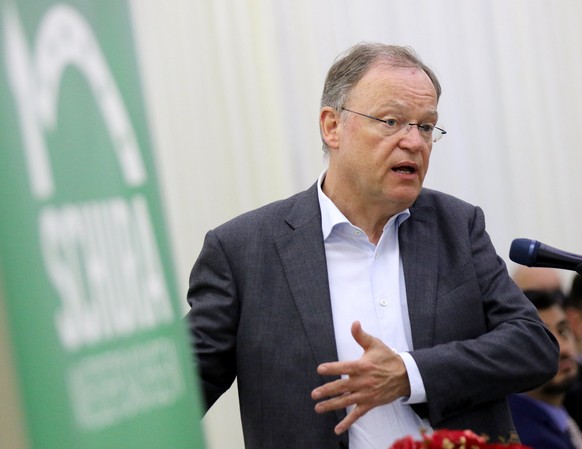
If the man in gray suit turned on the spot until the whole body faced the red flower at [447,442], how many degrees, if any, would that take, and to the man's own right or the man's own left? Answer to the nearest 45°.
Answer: approximately 45° to the man's own right

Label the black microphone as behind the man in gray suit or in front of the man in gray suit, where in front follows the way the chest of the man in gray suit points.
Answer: in front

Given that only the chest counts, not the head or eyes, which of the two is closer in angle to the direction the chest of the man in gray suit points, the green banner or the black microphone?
the black microphone

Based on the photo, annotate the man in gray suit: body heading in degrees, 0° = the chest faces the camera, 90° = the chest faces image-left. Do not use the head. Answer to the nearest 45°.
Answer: approximately 315°

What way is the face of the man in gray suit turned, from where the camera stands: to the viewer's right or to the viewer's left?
to the viewer's right

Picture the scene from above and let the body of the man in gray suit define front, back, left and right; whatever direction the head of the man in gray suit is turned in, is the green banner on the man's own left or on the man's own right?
on the man's own right

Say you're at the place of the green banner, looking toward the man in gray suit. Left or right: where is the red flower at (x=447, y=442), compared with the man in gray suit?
right
